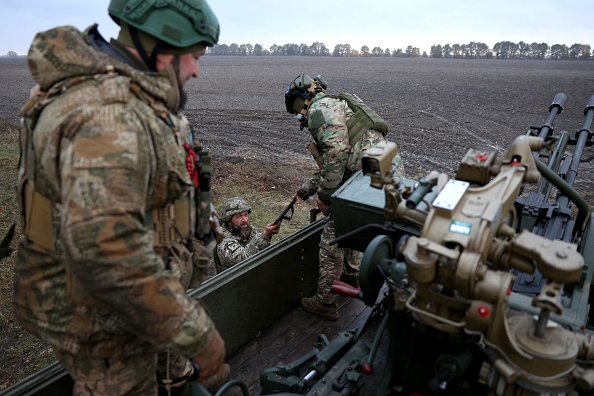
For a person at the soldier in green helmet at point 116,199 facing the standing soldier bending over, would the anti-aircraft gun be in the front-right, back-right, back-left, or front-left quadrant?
front-right

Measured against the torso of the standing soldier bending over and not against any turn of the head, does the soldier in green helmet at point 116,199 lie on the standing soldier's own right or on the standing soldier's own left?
on the standing soldier's own left

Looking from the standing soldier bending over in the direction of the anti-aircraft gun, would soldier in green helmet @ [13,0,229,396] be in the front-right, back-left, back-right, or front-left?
front-right

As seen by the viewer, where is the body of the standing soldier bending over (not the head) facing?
to the viewer's left

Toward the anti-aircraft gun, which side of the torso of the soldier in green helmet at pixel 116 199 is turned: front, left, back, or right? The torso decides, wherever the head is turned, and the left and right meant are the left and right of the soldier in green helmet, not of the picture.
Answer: front

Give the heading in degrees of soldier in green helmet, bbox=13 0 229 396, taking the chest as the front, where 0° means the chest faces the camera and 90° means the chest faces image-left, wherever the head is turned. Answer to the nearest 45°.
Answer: approximately 270°

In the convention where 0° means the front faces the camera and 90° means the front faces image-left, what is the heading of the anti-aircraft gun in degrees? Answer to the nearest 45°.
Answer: approximately 225°

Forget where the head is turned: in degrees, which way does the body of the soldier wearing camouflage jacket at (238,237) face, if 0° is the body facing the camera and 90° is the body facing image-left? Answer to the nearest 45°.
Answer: approximately 315°

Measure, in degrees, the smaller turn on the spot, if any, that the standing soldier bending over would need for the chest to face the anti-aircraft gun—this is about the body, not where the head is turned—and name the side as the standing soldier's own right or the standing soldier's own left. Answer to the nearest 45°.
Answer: approximately 90° to the standing soldier's own left

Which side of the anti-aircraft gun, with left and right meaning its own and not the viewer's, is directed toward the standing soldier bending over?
left

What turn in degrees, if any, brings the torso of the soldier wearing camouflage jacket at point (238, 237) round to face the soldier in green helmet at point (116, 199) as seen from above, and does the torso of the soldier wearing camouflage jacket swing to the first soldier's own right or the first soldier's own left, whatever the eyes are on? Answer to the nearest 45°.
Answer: approximately 45° to the first soldier's own right

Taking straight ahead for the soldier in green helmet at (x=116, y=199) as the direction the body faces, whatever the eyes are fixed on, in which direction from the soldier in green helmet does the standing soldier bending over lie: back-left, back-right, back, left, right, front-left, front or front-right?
front-left
